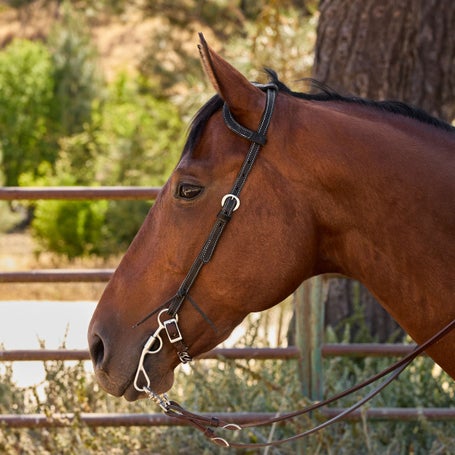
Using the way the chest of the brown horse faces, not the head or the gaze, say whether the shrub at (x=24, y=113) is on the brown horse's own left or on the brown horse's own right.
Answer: on the brown horse's own right

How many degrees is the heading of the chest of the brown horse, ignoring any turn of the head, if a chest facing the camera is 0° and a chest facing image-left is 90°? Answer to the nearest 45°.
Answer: approximately 90°

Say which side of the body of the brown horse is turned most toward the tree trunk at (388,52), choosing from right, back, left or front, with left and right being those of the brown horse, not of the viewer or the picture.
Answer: right
